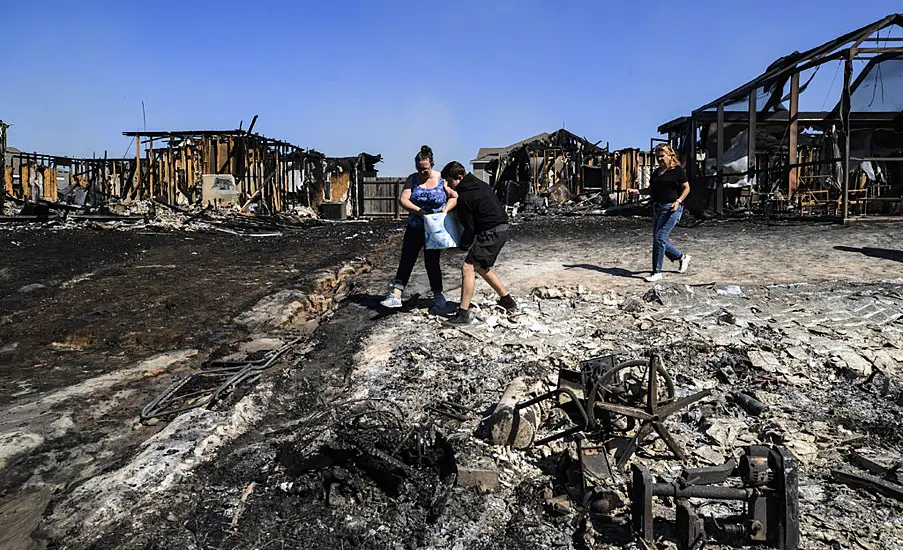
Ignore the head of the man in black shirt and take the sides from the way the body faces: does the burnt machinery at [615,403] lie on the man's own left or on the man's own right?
on the man's own left

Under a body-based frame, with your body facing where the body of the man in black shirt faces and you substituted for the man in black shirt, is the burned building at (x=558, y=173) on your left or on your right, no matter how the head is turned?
on your right

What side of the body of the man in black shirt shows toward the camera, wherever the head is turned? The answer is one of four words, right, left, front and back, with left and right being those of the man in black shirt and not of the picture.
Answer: left

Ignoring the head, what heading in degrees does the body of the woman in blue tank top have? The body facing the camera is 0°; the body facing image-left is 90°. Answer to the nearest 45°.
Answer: approximately 0°

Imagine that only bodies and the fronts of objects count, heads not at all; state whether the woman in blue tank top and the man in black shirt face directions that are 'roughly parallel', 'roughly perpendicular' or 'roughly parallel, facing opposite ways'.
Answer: roughly perpendicular

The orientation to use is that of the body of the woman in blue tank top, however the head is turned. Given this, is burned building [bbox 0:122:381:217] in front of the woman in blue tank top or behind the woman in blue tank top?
behind

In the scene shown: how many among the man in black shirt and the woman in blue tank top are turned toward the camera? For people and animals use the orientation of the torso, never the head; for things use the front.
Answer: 1
